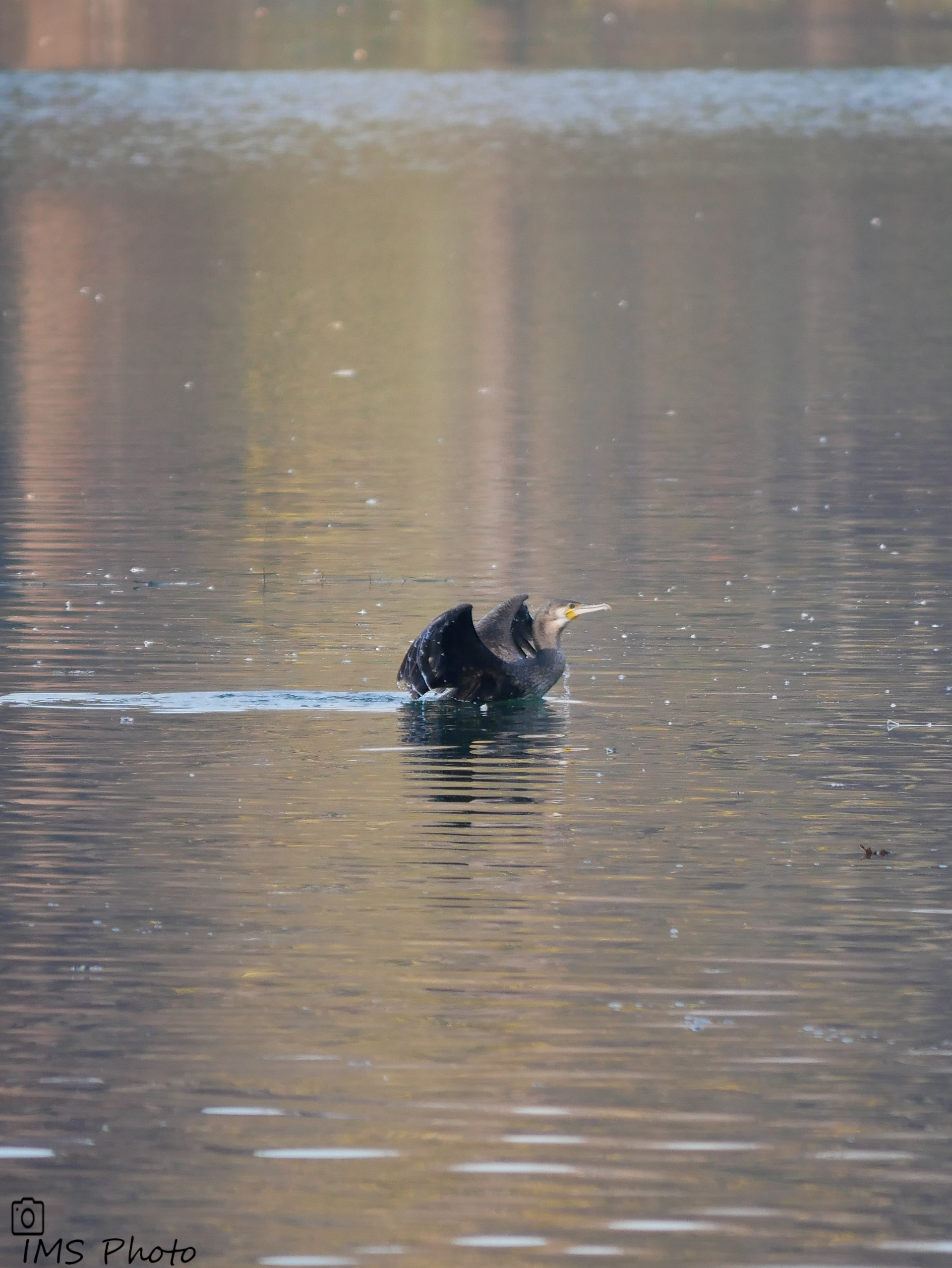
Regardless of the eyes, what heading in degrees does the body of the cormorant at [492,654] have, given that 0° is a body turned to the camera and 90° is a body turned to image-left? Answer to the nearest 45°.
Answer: approximately 270°
